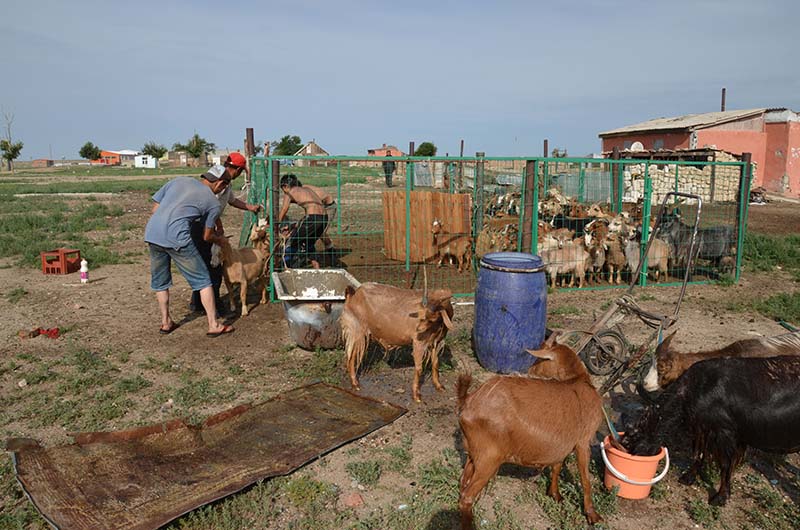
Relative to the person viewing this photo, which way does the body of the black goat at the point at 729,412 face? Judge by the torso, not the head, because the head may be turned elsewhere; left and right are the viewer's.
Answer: facing to the left of the viewer

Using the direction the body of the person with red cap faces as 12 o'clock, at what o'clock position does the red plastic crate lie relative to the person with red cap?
The red plastic crate is roughly at 8 o'clock from the person with red cap.

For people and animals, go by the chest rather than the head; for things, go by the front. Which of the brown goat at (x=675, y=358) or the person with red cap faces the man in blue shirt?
the brown goat

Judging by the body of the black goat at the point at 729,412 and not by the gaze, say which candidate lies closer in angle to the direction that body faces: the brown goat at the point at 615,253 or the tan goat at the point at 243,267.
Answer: the tan goat

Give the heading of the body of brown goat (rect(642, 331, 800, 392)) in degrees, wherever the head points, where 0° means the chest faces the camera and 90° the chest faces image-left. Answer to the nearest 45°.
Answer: approximately 90°

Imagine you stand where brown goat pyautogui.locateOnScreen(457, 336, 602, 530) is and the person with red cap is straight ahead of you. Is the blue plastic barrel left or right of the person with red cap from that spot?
right

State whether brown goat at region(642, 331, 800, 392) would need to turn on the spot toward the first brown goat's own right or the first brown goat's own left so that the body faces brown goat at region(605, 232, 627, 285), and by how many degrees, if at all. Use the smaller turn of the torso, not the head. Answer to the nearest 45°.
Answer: approximately 90° to the first brown goat's own right

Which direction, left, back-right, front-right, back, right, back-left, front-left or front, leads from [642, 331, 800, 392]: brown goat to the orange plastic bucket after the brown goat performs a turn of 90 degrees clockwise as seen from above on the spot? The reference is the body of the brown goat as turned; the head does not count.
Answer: back

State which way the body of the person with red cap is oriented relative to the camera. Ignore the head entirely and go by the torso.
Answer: to the viewer's right

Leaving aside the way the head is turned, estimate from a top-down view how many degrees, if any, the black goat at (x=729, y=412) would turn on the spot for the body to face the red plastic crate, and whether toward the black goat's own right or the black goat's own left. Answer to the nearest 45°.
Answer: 0° — it already faces it

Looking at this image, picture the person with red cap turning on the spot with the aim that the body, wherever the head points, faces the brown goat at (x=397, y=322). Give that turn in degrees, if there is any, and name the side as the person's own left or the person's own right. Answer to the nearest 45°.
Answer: approximately 45° to the person's own right

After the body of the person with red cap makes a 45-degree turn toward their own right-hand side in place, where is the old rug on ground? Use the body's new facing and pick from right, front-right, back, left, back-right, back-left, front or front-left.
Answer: front-right

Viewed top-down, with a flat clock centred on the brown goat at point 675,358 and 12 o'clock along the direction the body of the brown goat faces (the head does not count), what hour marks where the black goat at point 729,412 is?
The black goat is roughly at 8 o'clock from the brown goat.

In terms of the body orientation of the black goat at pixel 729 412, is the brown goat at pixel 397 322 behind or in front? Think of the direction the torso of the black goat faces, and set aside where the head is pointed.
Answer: in front

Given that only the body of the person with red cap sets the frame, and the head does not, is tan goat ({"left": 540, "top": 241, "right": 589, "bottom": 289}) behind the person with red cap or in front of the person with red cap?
in front

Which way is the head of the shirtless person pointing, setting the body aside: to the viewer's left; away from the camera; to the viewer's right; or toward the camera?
to the viewer's left
